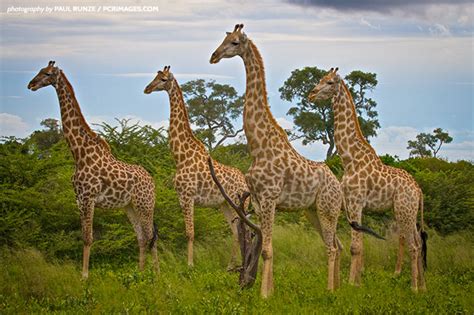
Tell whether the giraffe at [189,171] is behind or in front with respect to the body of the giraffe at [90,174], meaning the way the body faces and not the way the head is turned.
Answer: behind

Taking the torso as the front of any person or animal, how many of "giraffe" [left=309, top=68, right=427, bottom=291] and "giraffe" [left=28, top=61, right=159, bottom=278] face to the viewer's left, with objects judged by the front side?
2

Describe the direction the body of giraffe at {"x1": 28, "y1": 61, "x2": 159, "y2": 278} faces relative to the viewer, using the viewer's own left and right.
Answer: facing to the left of the viewer

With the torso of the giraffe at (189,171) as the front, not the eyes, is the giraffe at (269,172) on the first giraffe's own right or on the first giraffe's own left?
on the first giraffe's own left

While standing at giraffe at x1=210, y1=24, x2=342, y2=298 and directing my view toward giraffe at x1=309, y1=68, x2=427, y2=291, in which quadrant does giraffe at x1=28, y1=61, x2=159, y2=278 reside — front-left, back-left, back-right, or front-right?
back-left

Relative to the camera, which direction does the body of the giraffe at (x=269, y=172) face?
to the viewer's left

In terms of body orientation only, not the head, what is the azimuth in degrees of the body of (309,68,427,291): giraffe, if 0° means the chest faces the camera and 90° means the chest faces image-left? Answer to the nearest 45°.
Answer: approximately 90°

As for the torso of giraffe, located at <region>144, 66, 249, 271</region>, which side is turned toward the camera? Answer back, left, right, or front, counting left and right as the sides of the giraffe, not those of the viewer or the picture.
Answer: left
